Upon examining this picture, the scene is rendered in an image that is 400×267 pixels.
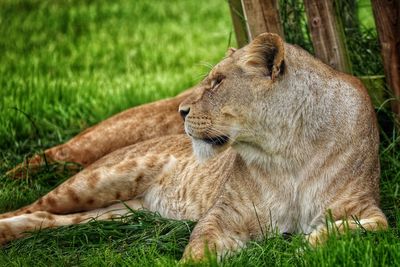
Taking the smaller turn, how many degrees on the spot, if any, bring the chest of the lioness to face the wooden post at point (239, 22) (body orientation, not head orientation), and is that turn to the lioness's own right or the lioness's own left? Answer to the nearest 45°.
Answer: approximately 135° to the lioness's own left

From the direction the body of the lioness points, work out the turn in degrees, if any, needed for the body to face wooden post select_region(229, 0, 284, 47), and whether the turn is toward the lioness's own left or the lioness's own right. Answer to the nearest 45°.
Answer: approximately 135° to the lioness's own left

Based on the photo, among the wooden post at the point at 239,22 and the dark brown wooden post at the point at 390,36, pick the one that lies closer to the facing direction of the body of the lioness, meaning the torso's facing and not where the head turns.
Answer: the dark brown wooden post

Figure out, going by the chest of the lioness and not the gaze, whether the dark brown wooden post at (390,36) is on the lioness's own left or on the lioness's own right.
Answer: on the lioness's own left

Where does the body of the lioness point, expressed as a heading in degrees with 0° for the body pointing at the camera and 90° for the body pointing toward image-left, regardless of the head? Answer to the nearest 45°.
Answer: approximately 315°

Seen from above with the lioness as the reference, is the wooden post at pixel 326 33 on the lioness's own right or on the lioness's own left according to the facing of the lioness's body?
on the lioness's own left
